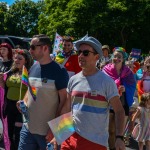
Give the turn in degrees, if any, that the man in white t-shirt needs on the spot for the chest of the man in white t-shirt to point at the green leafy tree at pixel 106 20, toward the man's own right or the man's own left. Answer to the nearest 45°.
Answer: approximately 135° to the man's own right

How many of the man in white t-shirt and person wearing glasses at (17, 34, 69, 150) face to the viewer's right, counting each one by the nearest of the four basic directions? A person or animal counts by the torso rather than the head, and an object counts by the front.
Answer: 0

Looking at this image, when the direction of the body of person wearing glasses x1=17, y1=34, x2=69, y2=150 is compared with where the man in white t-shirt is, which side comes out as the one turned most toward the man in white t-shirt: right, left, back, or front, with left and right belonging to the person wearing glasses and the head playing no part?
left

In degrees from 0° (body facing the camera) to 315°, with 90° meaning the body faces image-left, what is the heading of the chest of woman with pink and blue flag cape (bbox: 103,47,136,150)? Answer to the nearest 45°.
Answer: approximately 45°

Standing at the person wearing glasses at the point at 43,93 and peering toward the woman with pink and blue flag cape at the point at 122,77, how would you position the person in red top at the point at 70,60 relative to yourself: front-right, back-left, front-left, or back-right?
front-left

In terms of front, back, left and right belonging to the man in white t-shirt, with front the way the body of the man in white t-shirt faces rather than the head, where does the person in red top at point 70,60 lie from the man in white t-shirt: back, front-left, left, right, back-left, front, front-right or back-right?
back-right

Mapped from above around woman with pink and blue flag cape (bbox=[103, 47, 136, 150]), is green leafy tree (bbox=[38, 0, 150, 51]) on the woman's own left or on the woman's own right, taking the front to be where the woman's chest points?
on the woman's own right

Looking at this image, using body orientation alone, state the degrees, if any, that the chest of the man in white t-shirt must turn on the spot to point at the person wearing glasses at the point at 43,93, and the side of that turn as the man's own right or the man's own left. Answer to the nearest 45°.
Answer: approximately 90° to the man's own right

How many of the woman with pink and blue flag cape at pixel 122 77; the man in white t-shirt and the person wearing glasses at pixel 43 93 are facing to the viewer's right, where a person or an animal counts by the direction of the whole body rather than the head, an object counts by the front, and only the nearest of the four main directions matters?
0

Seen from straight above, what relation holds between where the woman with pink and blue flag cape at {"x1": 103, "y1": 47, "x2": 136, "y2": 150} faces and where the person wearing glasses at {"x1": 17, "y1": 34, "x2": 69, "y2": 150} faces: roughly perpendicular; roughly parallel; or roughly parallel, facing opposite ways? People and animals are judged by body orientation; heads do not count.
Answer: roughly parallel
